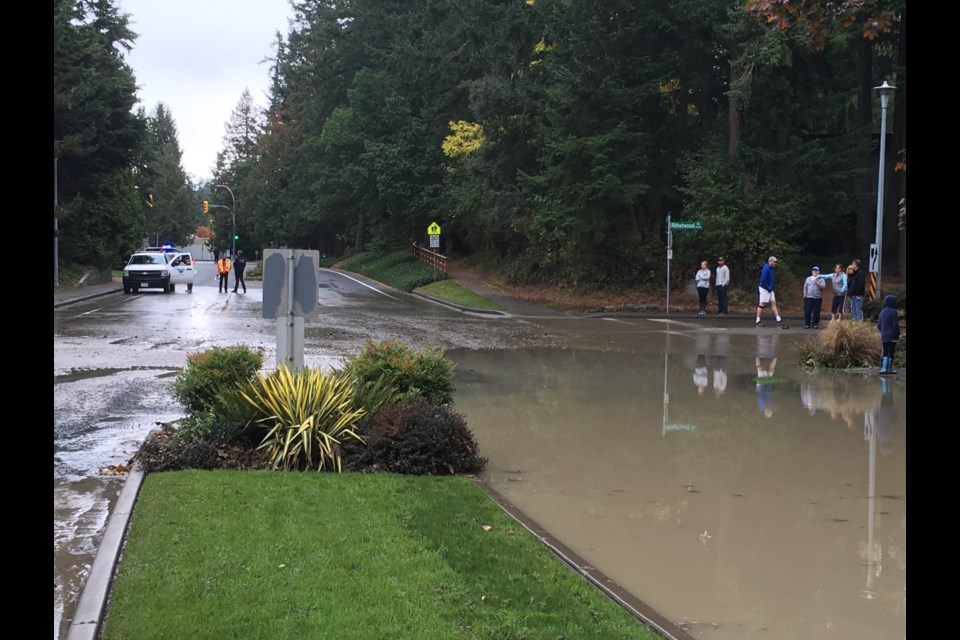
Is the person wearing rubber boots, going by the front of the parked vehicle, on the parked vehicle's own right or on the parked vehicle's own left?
on the parked vehicle's own left

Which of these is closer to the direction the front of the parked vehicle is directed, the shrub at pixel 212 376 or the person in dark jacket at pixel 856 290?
the shrub

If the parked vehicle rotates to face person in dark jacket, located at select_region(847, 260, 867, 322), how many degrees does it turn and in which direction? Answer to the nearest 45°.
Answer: approximately 90° to its left

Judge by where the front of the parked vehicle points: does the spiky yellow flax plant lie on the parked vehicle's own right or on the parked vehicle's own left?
on the parked vehicle's own left

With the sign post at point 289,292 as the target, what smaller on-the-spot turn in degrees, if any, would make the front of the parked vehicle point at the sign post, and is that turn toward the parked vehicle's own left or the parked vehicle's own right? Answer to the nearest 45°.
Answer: approximately 45° to the parked vehicle's own left

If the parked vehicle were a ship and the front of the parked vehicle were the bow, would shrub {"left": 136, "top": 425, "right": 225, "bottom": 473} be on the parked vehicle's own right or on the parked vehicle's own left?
on the parked vehicle's own left

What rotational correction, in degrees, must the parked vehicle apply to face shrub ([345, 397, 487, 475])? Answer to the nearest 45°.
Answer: approximately 45° to its left

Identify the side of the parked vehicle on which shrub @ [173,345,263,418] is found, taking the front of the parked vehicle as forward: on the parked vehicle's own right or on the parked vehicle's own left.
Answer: on the parked vehicle's own left

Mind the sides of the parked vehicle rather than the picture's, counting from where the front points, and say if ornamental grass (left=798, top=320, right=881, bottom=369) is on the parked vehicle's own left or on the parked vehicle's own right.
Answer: on the parked vehicle's own left

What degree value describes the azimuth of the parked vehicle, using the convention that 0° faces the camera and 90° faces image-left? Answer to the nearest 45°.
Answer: approximately 45°
